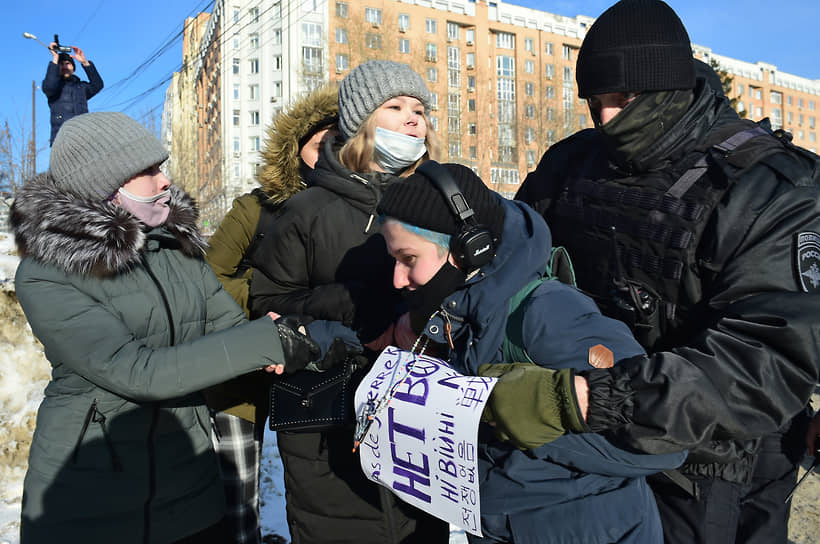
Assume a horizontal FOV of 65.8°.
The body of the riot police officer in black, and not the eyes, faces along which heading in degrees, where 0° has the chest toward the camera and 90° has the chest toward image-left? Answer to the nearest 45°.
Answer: approximately 45°

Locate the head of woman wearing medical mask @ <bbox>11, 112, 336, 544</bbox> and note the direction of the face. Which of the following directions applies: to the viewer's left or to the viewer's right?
to the viewer's right

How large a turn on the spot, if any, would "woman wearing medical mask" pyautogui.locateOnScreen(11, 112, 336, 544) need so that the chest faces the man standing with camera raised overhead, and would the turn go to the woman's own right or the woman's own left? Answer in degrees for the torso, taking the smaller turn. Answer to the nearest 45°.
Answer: approximately 135° to the woman's own left

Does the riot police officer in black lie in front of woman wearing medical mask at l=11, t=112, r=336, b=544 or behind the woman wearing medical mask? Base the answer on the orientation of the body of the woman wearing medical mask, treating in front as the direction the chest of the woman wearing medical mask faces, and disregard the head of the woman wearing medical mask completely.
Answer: in front

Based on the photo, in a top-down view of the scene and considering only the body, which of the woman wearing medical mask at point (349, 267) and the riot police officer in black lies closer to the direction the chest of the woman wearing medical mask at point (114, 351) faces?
the riot police officer in black

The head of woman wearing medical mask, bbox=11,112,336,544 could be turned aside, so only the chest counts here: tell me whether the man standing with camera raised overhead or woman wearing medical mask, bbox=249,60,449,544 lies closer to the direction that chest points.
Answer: the woman wearing medical mask

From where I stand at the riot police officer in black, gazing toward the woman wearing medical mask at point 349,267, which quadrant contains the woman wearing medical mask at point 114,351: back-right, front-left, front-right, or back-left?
front-left

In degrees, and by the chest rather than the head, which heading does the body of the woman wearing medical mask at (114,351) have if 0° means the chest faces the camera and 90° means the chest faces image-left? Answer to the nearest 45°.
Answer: approximately 315°

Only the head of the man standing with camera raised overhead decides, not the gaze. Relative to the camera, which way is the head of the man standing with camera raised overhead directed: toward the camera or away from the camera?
toward the camera

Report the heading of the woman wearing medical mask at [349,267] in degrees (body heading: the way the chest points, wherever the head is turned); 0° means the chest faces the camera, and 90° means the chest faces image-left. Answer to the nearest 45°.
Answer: approximately 315°

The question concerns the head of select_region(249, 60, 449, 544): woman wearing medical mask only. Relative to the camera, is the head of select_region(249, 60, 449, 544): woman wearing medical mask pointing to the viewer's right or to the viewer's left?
to the viewer's right

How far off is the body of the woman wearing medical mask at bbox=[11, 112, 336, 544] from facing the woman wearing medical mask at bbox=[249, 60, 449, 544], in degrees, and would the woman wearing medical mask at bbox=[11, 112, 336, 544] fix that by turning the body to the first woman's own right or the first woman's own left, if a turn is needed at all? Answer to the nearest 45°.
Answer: approximately 45° to the first woman's own left

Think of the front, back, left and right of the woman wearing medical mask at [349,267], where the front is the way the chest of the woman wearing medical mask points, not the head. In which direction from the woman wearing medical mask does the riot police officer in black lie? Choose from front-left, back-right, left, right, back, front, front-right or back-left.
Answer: front

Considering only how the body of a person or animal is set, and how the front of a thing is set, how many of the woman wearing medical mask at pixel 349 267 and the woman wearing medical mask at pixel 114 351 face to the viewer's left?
0

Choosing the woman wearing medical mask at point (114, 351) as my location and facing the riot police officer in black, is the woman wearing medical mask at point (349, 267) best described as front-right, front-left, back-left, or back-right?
front-left

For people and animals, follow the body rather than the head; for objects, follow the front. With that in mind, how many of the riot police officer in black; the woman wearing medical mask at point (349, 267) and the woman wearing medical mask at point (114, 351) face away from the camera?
0

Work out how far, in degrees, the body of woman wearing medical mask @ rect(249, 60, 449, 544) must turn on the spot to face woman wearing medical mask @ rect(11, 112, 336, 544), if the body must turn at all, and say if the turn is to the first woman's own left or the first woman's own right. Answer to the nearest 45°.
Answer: approximately 90° to the first woman's own right

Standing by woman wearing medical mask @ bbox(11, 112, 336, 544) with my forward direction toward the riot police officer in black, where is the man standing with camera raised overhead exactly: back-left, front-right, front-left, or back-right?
back-left
